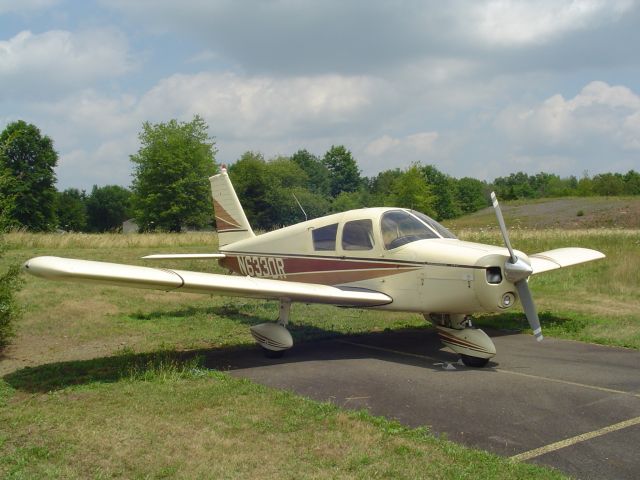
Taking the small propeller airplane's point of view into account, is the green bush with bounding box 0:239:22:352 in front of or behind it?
behind

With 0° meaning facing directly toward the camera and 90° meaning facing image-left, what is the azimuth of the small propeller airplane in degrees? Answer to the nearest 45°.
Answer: approximately 315°

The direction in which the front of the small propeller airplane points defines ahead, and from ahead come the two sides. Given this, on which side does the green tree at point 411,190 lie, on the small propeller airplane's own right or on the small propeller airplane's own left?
on the small propeller airplane's own left
